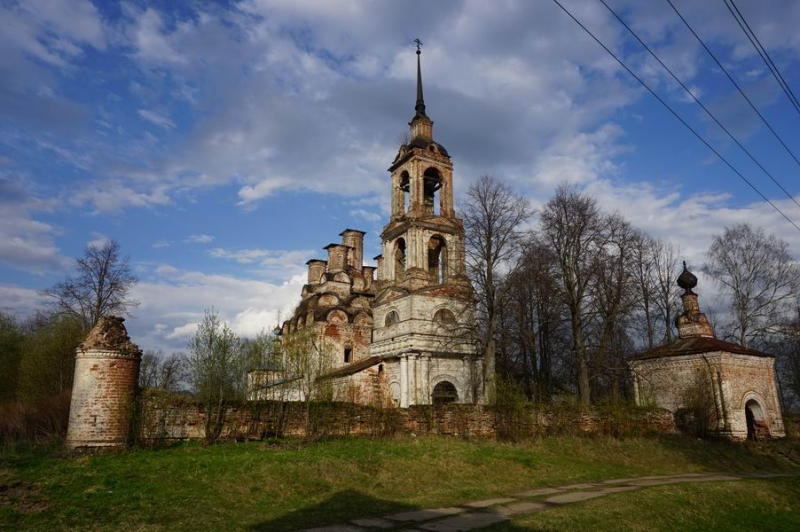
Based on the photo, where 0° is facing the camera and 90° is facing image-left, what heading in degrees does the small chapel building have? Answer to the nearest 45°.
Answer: approximately 315°

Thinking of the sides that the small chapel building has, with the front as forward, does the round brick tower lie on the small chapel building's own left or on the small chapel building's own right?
on the small chapel building's own right

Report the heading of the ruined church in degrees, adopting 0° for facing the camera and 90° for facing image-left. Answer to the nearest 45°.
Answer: approximately 315°

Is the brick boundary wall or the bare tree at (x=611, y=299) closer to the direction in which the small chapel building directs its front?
the brick boundary wall

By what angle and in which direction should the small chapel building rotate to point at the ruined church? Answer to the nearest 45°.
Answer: approximately 135° to its right

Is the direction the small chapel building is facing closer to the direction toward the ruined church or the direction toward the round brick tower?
the round brick tower

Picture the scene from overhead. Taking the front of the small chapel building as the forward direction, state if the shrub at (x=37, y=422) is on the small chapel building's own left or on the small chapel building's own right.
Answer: on the small chapel building's own right
